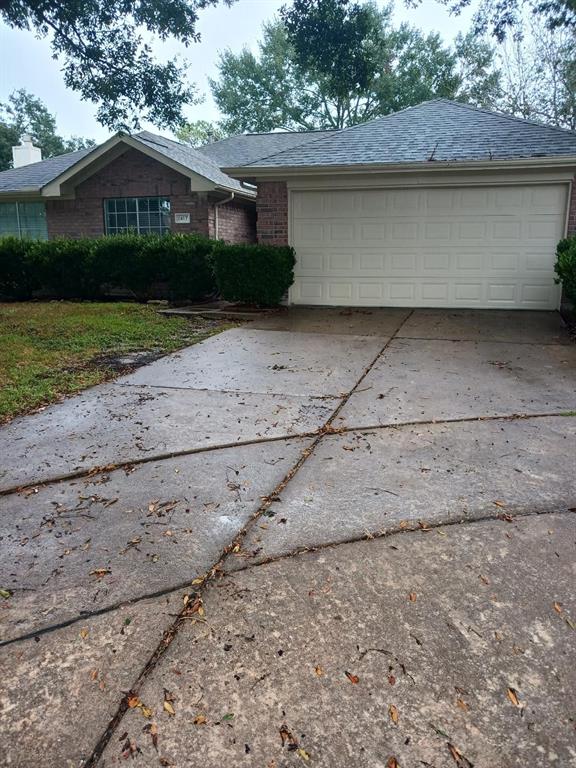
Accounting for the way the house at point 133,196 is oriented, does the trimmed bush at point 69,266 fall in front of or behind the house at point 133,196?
in front

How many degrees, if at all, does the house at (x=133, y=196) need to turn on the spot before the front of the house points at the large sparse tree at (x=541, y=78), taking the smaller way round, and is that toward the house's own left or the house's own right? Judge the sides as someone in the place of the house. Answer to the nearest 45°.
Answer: approximately 135° to the house's own left

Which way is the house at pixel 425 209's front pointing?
toward the camera

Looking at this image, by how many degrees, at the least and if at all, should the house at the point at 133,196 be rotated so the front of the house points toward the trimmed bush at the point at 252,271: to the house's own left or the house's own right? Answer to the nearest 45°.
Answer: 0° — it already faces it

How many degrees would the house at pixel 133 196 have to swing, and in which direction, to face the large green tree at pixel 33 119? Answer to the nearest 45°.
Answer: approximately 180°

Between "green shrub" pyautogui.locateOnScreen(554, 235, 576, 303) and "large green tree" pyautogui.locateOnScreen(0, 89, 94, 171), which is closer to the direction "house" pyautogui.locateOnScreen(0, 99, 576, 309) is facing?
the green shrub

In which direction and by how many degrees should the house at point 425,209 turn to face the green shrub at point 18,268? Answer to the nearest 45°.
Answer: approximately 90° to its right

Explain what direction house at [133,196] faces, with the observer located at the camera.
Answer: facing the viewer

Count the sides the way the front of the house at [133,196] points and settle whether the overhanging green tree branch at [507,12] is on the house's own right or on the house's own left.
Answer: on the house's own left

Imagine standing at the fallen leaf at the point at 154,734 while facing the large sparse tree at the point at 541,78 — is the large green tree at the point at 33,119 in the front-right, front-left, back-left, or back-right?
front-left

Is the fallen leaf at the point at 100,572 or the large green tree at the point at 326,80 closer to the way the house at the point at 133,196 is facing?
the fallen leaf

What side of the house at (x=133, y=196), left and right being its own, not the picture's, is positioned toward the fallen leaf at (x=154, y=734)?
front

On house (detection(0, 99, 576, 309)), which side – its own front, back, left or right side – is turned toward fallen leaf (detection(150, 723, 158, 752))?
front
